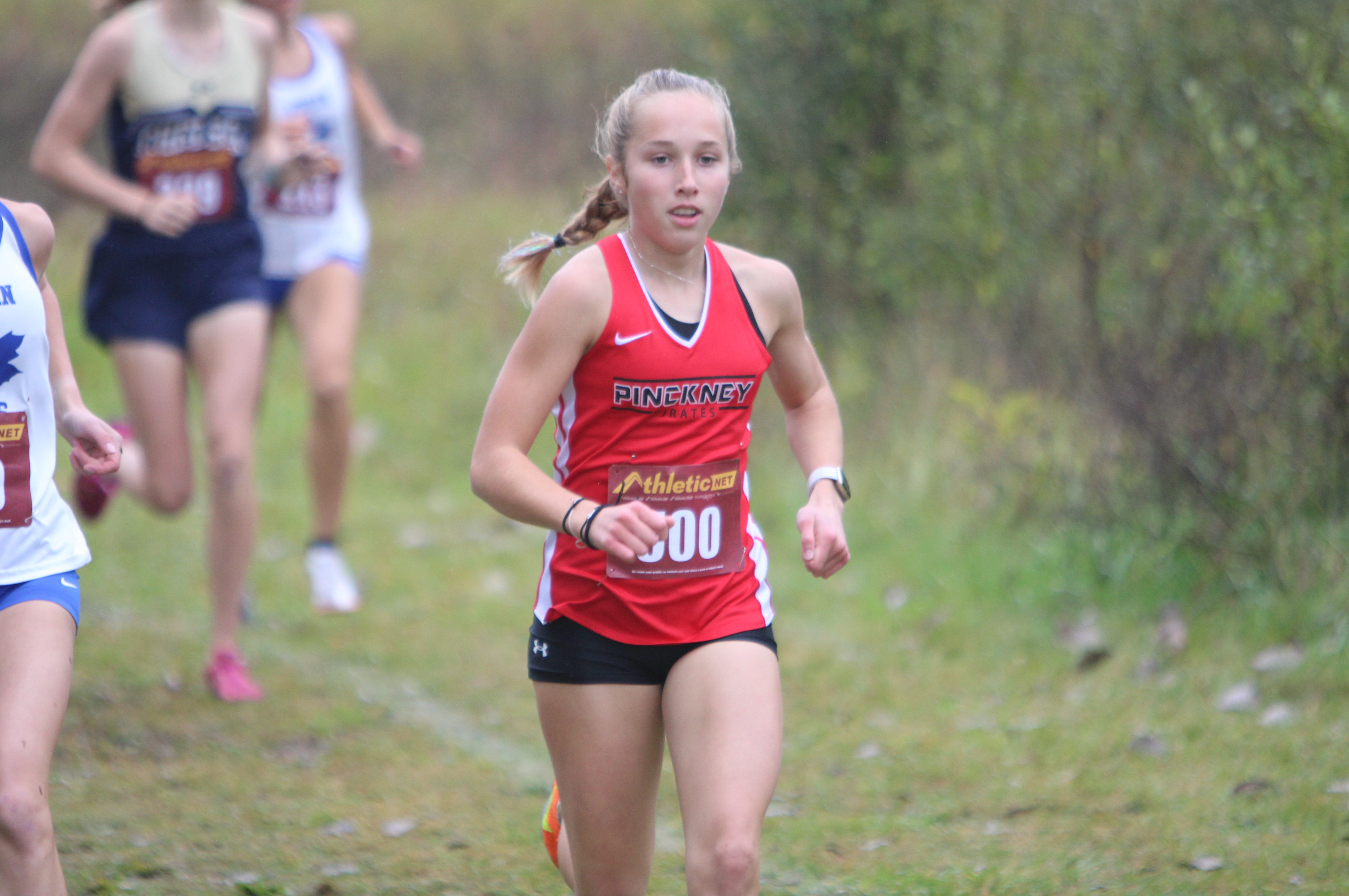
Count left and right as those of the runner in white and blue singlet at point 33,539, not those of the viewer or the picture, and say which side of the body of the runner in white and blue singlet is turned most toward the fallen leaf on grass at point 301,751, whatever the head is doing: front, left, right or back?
back

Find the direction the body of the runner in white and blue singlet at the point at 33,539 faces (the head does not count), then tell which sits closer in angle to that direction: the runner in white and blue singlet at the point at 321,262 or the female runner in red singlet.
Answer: the female runner in red singlet

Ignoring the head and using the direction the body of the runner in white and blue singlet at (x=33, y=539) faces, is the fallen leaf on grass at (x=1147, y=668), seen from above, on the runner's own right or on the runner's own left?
on the runner's own left

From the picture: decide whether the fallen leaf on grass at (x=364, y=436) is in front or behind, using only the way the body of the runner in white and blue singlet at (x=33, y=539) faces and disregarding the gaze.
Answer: behind

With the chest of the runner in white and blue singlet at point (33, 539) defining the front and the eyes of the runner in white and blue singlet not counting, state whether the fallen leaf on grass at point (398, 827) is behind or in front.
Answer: behind

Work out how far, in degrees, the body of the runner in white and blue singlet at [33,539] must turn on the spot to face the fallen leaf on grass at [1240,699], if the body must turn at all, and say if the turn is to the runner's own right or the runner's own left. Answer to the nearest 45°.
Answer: approximately 90° to the runner's own left

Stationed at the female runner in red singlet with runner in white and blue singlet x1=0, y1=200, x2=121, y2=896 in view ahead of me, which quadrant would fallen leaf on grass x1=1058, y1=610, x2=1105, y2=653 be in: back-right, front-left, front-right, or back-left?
back-right

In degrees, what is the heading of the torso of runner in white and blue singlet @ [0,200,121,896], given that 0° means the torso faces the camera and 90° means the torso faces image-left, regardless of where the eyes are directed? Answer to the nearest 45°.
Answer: approximately 0°

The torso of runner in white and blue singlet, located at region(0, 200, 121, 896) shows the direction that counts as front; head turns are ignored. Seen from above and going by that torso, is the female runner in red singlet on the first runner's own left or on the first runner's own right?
on the first runner's own left
